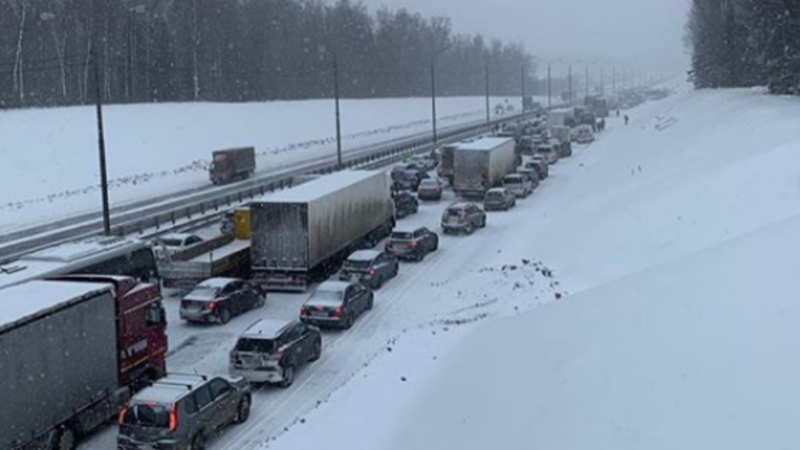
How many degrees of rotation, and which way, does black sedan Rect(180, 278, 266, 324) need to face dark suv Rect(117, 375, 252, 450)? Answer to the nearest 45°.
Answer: approximately 135° to its right

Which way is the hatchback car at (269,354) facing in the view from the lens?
facing away from the viewer and to the right of the viewer

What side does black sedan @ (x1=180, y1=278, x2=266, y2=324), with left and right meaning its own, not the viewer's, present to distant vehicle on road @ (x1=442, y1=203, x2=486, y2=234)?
front

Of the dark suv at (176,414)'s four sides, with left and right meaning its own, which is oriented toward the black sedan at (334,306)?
front

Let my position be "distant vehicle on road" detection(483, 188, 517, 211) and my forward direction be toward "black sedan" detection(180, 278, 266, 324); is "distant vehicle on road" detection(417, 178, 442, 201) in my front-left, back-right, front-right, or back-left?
back-right

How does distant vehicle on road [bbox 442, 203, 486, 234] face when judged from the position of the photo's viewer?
facing away from the viewer and to the right of the viewer

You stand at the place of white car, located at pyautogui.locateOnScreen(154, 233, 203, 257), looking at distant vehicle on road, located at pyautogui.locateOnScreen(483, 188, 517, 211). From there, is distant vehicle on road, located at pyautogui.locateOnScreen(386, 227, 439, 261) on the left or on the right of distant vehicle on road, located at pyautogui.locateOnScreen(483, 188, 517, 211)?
right

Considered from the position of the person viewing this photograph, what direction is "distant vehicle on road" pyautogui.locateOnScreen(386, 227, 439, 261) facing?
facing away from the viewer and to the right of the viewer

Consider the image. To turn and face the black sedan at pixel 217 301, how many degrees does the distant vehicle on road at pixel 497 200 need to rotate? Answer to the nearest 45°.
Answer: approximately 135° to its right

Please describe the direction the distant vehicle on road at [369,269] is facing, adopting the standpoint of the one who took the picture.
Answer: facing away from the viewer and to the right of the viewer
